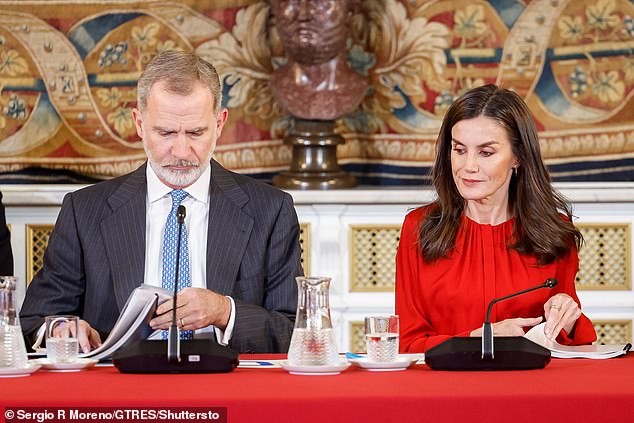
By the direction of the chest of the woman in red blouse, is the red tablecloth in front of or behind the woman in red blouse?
in front

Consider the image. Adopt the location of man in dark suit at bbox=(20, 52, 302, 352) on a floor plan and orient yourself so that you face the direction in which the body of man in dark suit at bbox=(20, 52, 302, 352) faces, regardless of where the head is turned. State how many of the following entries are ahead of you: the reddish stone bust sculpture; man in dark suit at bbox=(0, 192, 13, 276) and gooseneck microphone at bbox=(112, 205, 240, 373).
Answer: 1

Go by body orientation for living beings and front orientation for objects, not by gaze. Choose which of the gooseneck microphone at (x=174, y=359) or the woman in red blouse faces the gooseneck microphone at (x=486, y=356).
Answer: the woman in red blouse

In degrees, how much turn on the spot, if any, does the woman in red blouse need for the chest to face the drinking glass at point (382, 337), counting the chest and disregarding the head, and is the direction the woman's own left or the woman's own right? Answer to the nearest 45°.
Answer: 0° — they already face it

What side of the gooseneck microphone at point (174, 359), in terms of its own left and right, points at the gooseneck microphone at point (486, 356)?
right

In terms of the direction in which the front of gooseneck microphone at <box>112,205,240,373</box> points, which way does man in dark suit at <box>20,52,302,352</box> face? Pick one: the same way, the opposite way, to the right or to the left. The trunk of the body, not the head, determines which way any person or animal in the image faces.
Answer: the opposite way

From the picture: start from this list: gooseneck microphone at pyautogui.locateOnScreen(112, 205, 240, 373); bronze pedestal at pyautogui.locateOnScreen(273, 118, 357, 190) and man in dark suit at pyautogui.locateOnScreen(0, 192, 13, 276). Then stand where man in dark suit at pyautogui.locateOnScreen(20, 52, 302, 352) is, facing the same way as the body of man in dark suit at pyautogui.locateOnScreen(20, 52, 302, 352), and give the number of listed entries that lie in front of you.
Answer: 1

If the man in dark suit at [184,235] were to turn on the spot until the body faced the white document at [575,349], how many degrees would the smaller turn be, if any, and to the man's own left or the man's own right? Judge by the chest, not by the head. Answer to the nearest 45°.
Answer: approximately 45° to the man's own left

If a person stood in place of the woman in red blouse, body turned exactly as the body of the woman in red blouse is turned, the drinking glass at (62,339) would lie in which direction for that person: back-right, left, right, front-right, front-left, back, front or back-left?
front-right

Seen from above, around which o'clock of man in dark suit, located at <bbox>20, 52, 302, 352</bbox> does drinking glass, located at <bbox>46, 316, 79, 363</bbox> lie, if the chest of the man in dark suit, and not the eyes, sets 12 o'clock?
The drinking glass is roughly at 1 o'clock from the man in dark suit.

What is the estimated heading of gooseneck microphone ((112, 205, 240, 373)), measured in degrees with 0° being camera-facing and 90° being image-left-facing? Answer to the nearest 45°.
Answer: approximately 180°

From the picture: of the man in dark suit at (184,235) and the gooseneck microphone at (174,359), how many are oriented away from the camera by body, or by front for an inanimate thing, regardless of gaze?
1
